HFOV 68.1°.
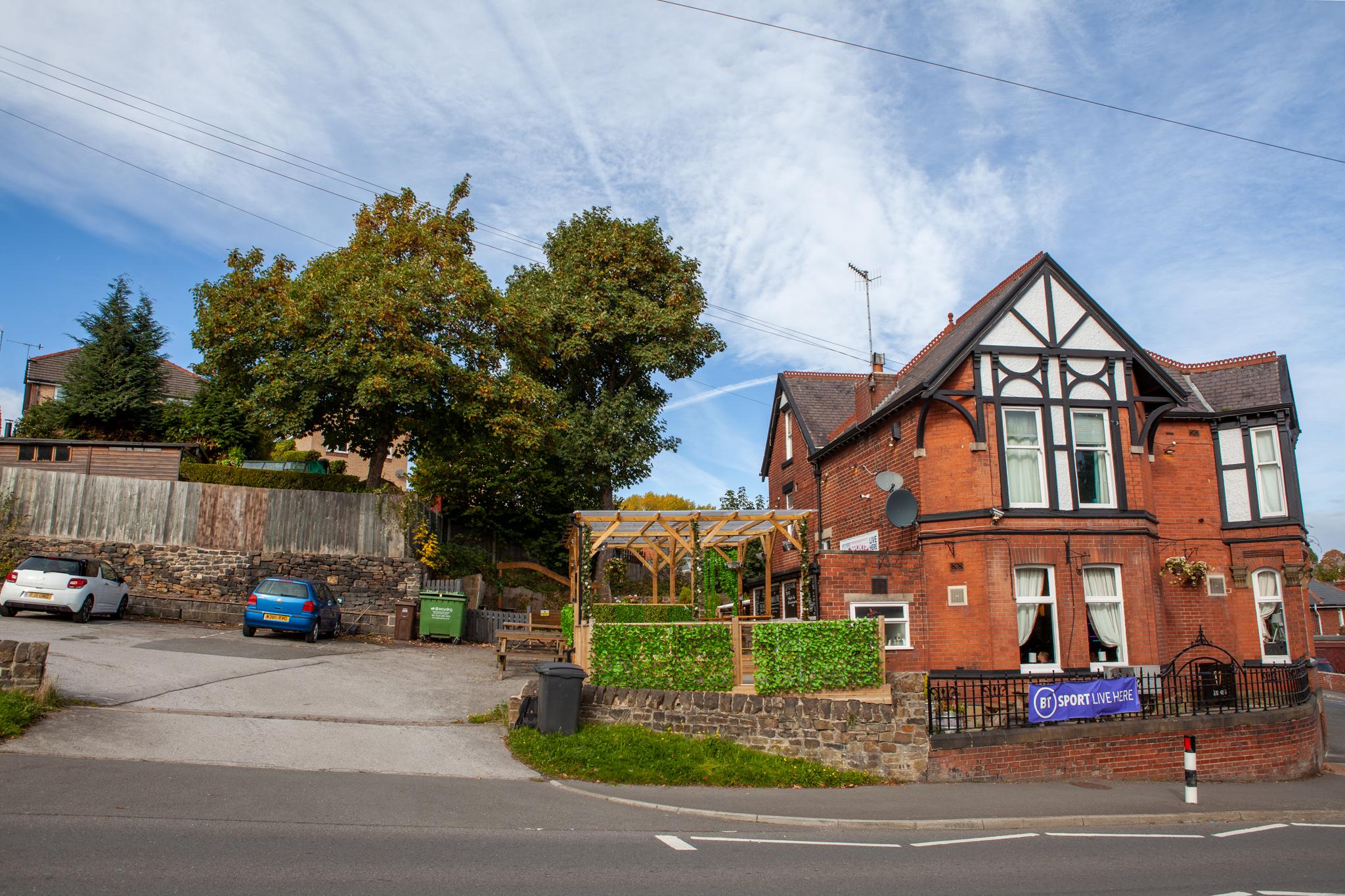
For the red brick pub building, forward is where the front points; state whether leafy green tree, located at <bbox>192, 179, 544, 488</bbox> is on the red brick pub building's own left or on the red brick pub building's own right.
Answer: on the red brick pub building's own right

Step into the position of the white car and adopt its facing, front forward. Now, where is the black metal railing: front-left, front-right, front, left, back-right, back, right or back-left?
right

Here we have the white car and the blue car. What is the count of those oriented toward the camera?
0

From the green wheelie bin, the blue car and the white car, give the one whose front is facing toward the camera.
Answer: the green wheelie bin

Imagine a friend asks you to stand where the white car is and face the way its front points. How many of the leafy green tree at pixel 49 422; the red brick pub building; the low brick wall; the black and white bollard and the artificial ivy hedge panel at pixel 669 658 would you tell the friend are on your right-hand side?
4

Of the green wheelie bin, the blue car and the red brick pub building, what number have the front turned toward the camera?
2

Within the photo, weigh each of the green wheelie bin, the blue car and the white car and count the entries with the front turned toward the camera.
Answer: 1

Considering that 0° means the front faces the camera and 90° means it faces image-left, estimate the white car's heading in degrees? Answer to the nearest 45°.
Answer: approximately 225°

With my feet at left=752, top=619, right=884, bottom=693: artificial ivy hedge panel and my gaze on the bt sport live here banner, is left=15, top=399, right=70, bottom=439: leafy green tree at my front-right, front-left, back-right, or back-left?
back-left

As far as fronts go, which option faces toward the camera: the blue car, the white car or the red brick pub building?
the red brick pub building

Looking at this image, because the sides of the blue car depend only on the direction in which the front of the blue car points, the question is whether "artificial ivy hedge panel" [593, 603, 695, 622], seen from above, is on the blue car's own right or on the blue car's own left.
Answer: on the blue car's own right

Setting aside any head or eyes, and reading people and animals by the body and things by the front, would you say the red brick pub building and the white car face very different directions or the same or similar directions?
very different directions

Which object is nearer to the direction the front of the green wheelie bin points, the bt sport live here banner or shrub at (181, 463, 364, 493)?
the bt sport live here banner

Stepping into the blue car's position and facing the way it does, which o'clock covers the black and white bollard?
The black and white bollard is roughly at 3 o'clock from the blue car.

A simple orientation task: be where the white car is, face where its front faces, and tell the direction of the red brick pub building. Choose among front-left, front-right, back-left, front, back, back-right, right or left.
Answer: right

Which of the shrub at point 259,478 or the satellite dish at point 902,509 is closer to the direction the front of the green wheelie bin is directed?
the satellite dish

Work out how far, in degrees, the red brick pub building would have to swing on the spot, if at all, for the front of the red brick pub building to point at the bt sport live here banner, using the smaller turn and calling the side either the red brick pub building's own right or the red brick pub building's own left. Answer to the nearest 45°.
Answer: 0° — it already faces it

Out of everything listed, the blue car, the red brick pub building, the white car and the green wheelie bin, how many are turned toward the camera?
2
